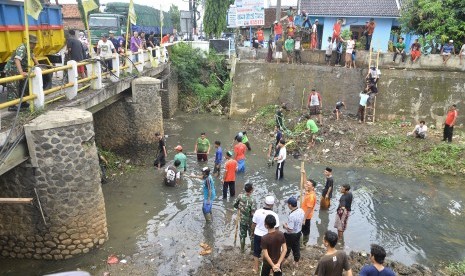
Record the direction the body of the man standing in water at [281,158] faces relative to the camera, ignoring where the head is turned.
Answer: to the viewer's left

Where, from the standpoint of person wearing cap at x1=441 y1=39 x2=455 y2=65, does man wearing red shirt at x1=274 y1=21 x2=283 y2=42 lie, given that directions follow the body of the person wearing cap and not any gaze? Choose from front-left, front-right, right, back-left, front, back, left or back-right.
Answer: front-right

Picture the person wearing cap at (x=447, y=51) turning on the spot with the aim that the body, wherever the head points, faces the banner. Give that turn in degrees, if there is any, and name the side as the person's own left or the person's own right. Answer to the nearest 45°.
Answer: approximately 45° to the person's own right

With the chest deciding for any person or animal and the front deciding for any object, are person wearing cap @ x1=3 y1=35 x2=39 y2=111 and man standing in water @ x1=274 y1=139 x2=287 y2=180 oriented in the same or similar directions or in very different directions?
very different directions

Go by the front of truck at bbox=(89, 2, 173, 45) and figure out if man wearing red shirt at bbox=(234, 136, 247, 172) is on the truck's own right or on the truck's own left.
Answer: on the truck's own left

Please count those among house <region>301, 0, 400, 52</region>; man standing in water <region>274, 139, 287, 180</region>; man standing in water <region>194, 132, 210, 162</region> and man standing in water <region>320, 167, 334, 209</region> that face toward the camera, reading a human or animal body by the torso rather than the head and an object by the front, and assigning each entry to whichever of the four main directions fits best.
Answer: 2

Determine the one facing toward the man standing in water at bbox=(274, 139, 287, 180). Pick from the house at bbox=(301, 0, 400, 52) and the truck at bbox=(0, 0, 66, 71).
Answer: the house

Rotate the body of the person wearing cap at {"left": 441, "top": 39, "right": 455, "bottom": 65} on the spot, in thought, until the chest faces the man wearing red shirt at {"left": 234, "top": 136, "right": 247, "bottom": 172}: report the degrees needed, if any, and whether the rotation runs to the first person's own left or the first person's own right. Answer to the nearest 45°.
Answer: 0° — they already face them

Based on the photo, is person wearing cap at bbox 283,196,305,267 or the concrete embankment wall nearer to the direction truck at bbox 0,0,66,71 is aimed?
the person wearing cap

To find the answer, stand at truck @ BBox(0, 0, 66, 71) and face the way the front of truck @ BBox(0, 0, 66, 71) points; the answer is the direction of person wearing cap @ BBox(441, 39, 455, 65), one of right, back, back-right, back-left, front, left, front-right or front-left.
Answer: back-left

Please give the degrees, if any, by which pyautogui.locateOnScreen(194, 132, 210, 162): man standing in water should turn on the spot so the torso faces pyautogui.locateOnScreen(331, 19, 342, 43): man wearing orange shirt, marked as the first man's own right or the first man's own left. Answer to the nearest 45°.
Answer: approximately 135° to the first man's own left
